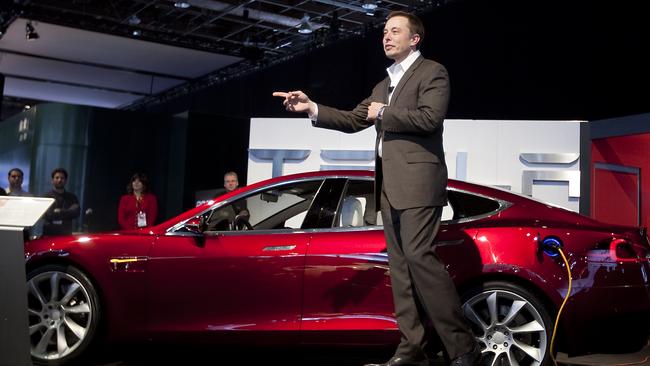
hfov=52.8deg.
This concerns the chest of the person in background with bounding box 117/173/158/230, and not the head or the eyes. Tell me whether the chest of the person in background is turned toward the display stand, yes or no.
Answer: yes

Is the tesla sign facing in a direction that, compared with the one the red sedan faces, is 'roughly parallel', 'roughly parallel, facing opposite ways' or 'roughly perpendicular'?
roughly perpendicular

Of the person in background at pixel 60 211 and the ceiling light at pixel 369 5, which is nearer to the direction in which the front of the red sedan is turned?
the person in background

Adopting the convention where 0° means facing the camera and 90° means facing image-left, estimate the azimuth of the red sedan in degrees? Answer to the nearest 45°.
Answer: approximately 90°

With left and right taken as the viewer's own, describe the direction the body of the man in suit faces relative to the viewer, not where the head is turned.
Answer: facing to the left of the viewer
